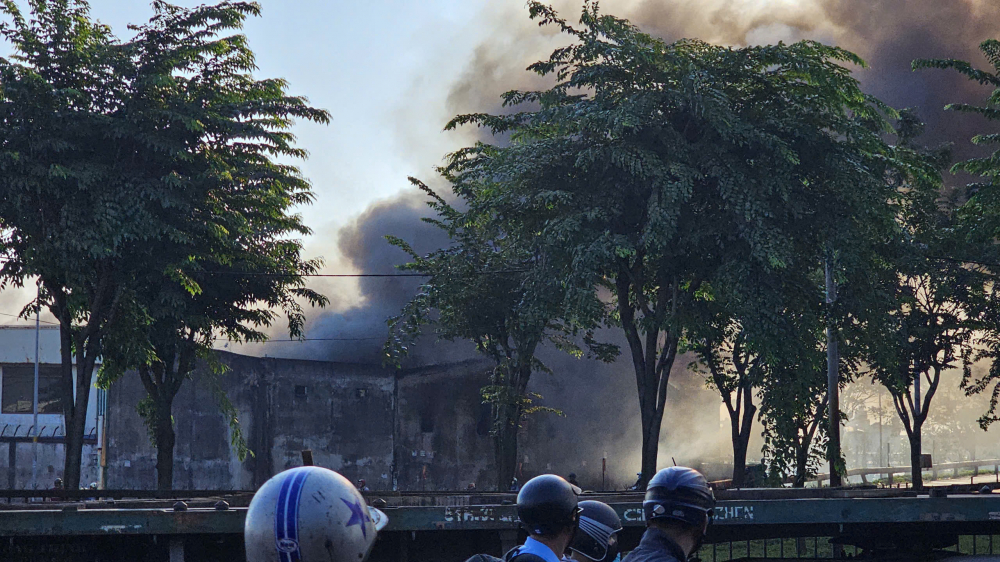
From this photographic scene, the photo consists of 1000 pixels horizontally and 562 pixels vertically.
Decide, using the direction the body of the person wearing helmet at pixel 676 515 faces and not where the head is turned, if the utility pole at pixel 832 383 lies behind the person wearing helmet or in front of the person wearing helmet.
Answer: in front

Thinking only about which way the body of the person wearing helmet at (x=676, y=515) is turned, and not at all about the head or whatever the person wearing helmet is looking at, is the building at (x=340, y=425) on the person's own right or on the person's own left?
on the person's own left

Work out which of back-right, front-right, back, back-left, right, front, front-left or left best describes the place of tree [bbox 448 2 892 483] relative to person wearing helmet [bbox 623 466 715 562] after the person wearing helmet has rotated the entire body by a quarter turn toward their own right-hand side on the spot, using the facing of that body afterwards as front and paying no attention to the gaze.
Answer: back-left

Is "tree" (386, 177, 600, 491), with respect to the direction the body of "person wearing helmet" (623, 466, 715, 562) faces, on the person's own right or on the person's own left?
on the person's own left

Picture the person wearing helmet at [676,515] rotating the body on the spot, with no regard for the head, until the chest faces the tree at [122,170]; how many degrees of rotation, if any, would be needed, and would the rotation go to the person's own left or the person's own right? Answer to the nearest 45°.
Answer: approximately 90° to the person's own left

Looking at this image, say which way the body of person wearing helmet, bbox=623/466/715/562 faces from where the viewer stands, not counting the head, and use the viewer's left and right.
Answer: facing away from the viewer and to the right of the viewer

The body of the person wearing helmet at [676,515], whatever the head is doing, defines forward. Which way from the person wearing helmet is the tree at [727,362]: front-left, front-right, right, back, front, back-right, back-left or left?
front-left

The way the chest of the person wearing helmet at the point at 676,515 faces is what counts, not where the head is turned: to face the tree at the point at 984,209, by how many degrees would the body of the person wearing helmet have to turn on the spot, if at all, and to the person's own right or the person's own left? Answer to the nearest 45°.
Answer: approximately 45° to the person's own left

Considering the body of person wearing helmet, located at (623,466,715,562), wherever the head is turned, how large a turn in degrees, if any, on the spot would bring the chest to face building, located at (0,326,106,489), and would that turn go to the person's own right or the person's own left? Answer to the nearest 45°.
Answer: approximately 90° to the person's own left

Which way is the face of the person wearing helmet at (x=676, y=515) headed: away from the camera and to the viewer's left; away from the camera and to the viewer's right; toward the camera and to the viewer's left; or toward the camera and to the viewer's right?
away from the camera and to the viewer's right

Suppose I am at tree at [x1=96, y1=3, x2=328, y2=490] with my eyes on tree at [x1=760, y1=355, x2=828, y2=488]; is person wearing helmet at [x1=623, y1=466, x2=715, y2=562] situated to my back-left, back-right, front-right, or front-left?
front-right
